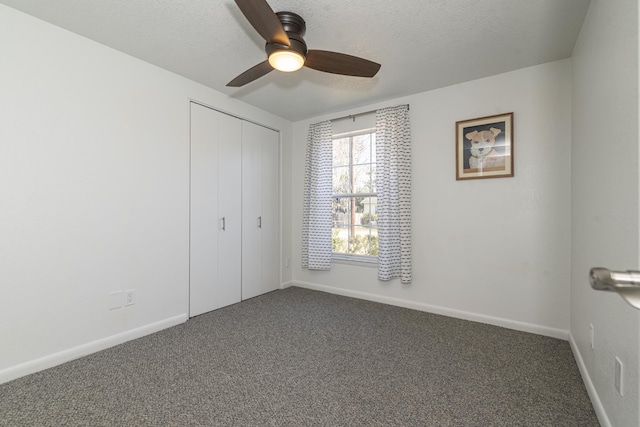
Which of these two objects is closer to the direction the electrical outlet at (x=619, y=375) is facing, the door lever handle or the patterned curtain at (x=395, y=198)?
the patterned curtain

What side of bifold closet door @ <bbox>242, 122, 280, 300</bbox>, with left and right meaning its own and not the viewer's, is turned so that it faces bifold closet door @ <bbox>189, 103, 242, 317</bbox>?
right

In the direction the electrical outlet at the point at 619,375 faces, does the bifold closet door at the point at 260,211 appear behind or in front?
in front

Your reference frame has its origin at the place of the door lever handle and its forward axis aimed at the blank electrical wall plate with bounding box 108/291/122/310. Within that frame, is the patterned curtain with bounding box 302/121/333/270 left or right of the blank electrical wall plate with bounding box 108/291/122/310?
right

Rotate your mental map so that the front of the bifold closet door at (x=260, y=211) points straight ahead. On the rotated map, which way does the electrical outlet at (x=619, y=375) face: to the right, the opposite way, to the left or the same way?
the opposite way

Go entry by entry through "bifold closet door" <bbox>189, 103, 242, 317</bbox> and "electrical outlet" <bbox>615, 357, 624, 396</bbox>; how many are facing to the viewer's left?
1

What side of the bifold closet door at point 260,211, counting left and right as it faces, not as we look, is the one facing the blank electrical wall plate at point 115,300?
right

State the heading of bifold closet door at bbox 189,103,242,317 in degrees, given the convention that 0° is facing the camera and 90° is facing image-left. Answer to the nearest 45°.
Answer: approximately 315°

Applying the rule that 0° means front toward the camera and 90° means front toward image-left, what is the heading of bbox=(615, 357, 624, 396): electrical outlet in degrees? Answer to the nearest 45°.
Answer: approximately 90°

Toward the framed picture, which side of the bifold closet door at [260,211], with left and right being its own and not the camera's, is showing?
front

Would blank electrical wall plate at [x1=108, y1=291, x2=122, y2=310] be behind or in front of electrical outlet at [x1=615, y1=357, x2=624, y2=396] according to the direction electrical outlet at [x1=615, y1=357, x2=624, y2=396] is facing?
in front

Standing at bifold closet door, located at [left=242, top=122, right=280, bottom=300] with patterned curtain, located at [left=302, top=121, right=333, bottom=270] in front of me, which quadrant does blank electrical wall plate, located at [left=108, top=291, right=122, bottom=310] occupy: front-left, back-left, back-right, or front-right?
back-right
